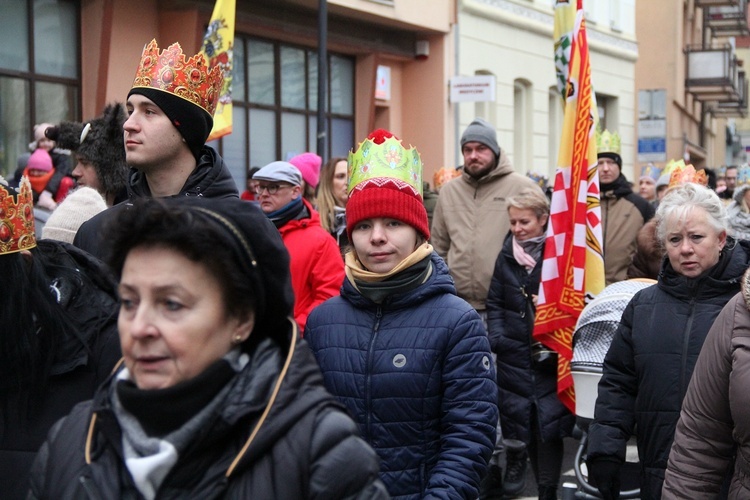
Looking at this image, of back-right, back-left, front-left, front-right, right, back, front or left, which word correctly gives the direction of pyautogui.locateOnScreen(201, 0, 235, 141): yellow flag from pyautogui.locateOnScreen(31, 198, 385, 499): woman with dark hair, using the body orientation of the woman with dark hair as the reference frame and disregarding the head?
back-right

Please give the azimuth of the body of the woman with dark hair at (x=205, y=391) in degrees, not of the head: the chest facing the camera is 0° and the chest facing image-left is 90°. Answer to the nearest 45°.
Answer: approximately 45°

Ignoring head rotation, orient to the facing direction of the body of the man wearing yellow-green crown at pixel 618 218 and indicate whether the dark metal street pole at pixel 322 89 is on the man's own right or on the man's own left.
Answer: on the man's own right

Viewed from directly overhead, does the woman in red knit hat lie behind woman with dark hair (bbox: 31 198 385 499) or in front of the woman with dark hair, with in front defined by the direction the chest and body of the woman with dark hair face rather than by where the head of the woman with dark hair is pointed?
behind

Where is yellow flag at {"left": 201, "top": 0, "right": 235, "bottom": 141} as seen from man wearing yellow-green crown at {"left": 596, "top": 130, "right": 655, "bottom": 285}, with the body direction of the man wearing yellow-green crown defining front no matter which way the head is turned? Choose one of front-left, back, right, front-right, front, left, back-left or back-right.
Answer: front-right
